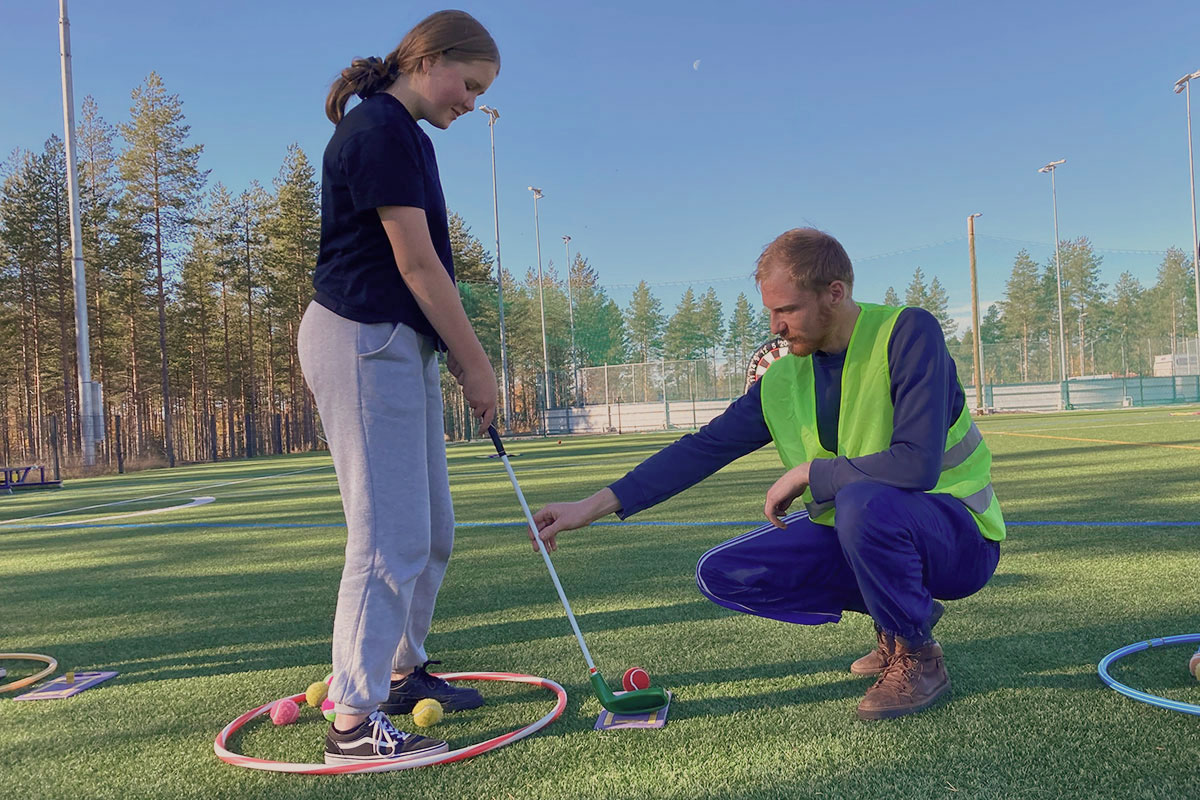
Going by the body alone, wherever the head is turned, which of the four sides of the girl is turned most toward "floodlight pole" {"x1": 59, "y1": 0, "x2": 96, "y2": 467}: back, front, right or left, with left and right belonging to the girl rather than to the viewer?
left

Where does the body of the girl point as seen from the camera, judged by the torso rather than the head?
to the viewer's right

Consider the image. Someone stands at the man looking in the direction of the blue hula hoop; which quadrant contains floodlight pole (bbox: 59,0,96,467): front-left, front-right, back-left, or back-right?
back-left

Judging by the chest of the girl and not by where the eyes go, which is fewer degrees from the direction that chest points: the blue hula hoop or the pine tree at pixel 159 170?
the blue hula hoop

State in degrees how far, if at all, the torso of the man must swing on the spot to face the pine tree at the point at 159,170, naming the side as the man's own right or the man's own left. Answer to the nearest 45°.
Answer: approximately 90° to the man's own right

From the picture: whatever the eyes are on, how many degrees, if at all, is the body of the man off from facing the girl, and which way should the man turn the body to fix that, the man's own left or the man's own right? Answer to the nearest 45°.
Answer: approximately 45° to the man's own right

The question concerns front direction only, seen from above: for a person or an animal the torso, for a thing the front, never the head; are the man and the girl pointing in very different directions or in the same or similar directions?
very different directions

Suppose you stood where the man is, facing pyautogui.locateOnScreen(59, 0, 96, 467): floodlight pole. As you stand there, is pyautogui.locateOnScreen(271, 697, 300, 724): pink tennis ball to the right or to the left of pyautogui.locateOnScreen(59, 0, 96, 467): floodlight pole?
left

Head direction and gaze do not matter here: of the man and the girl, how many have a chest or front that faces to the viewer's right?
1

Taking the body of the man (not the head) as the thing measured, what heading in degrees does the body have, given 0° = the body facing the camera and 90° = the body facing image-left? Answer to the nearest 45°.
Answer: approximately 45°
